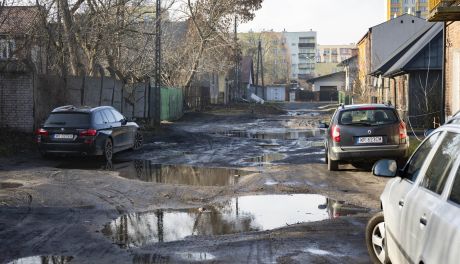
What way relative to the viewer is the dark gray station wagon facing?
away from the camera

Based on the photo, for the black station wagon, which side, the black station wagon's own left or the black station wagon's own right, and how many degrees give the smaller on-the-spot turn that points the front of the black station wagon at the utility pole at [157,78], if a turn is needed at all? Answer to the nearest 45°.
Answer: approximately 45° to the black station wagon's own left

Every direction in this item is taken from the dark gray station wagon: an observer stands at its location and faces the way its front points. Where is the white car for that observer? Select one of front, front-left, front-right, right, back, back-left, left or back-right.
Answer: back

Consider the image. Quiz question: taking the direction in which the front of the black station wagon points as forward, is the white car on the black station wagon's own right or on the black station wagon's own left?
on the black station wagon's own right

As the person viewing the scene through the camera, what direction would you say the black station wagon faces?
facing away from the viewer and to the right of the viewer

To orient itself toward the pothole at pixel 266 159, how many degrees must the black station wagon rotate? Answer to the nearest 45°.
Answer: approximately 45° to its right

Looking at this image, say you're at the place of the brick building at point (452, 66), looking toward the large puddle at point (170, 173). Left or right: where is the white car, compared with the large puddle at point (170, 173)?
left

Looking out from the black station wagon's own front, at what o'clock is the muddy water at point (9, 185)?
The muddy water is roughly at 5 o'clock from the black station wagon.

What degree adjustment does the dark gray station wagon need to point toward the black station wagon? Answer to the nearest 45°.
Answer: approximately 90° to its left
